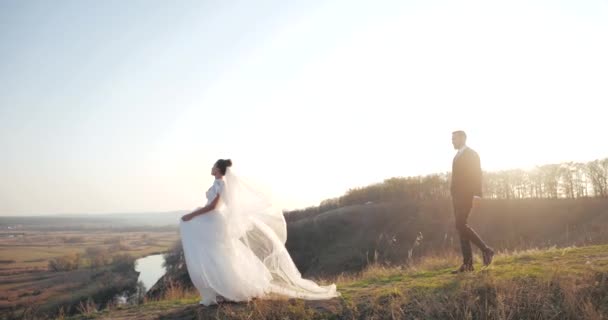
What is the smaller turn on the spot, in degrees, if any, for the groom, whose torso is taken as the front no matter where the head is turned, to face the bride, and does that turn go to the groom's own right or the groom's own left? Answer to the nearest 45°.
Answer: approximately 45° to the groom's own left

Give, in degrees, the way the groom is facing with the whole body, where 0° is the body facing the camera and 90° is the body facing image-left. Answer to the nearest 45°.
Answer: approximately 90°
